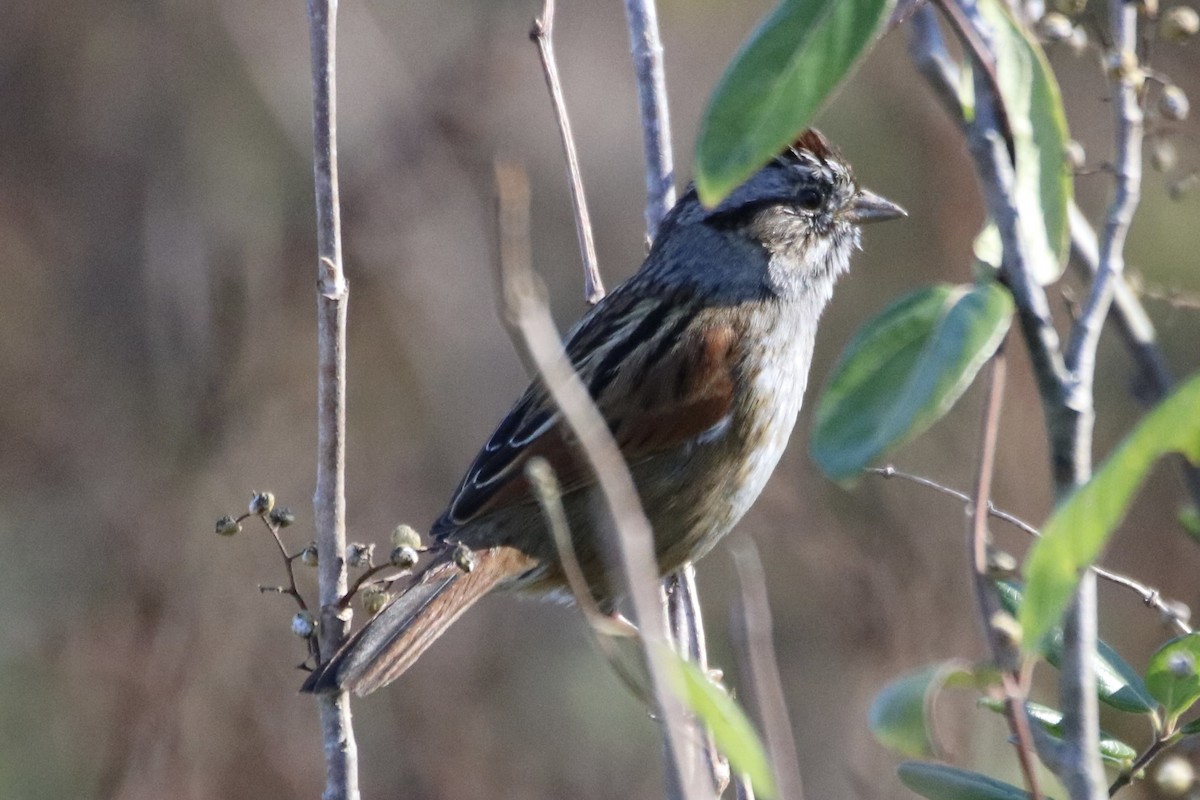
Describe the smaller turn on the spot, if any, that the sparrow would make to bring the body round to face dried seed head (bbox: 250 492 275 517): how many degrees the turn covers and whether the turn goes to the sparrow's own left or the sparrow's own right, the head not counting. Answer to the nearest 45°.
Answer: approximately 135° to the sparrow's own right

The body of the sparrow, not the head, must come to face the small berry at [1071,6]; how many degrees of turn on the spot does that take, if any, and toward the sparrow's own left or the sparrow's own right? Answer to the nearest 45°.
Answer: approximately 45° to the sparrow's own right

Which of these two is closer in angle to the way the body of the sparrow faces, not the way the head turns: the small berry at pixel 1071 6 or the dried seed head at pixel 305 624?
the small berry

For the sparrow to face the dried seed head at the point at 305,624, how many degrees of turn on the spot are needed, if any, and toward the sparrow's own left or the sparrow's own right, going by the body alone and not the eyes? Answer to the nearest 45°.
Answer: approximately 135° to the sparrow's own right

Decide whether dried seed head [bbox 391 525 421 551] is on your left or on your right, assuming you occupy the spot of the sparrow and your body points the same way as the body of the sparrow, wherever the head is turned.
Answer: on your right

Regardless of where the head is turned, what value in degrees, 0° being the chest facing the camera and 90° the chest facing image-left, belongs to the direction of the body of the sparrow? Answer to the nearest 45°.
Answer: approximately 270°
